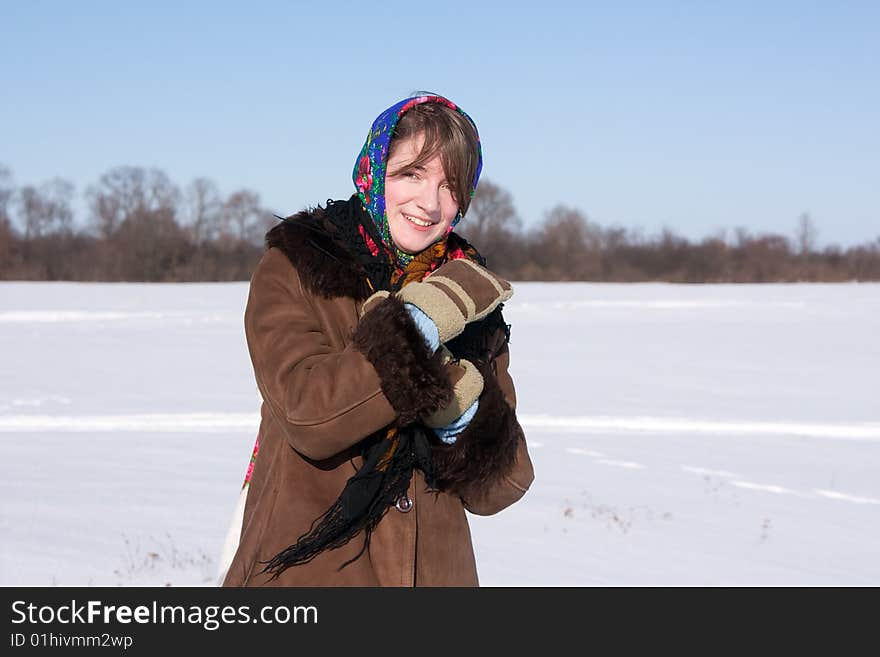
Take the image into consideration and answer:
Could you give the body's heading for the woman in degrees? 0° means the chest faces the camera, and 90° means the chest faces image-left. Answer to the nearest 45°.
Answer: approximately 315°
